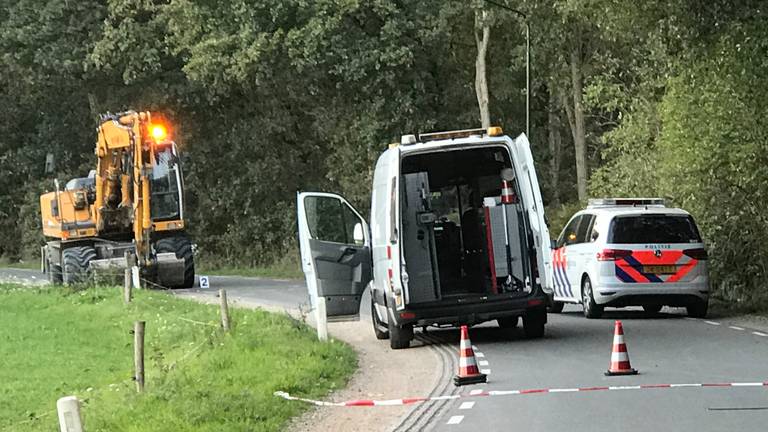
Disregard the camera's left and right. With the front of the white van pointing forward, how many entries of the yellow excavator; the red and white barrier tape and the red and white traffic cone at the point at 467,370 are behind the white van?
2

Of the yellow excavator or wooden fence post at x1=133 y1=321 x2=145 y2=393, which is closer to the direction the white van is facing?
the yellow excavator

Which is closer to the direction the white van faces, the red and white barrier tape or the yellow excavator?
the yellow excavator

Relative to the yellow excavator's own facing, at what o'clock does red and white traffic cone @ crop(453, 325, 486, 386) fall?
The red and white traffic cone is roughly at 1 o'clock from the yellow excavator.

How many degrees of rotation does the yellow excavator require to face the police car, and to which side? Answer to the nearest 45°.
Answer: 0° — it already faces it

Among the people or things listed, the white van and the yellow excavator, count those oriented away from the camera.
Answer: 1

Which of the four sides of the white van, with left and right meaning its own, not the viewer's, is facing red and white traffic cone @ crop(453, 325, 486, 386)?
back

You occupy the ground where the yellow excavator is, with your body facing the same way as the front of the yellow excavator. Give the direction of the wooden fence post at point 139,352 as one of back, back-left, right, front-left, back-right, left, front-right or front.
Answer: front-right

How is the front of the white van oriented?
away from the camera

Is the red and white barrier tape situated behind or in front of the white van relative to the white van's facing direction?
behind

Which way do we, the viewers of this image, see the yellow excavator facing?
facing the viewer and to the right of the viewer

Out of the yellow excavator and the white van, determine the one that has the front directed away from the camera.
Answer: the white van

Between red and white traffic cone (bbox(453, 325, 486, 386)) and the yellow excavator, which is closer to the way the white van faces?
the yellow excavator
